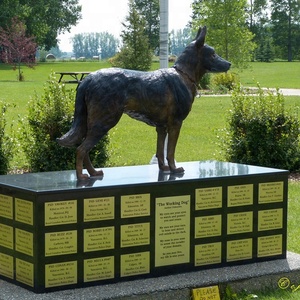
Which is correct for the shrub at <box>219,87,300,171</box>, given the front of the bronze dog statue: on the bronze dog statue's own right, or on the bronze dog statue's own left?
on the bronze dog statue's own left

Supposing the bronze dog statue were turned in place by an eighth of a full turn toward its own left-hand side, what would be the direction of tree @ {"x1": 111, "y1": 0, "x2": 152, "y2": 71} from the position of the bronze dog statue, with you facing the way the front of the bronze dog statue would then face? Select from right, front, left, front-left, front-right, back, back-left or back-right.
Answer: front-left

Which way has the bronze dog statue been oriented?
to the viewer's right

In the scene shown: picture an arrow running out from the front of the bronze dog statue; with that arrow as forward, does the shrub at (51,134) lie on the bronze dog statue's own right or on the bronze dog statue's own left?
on the bronze dog statue's own left

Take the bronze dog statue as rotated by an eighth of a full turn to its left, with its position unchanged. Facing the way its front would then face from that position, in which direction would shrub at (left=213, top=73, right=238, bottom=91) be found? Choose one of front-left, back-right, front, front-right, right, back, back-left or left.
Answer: front-left

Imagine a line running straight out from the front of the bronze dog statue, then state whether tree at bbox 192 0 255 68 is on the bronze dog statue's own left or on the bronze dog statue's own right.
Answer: on the bronze dog statue's own left
